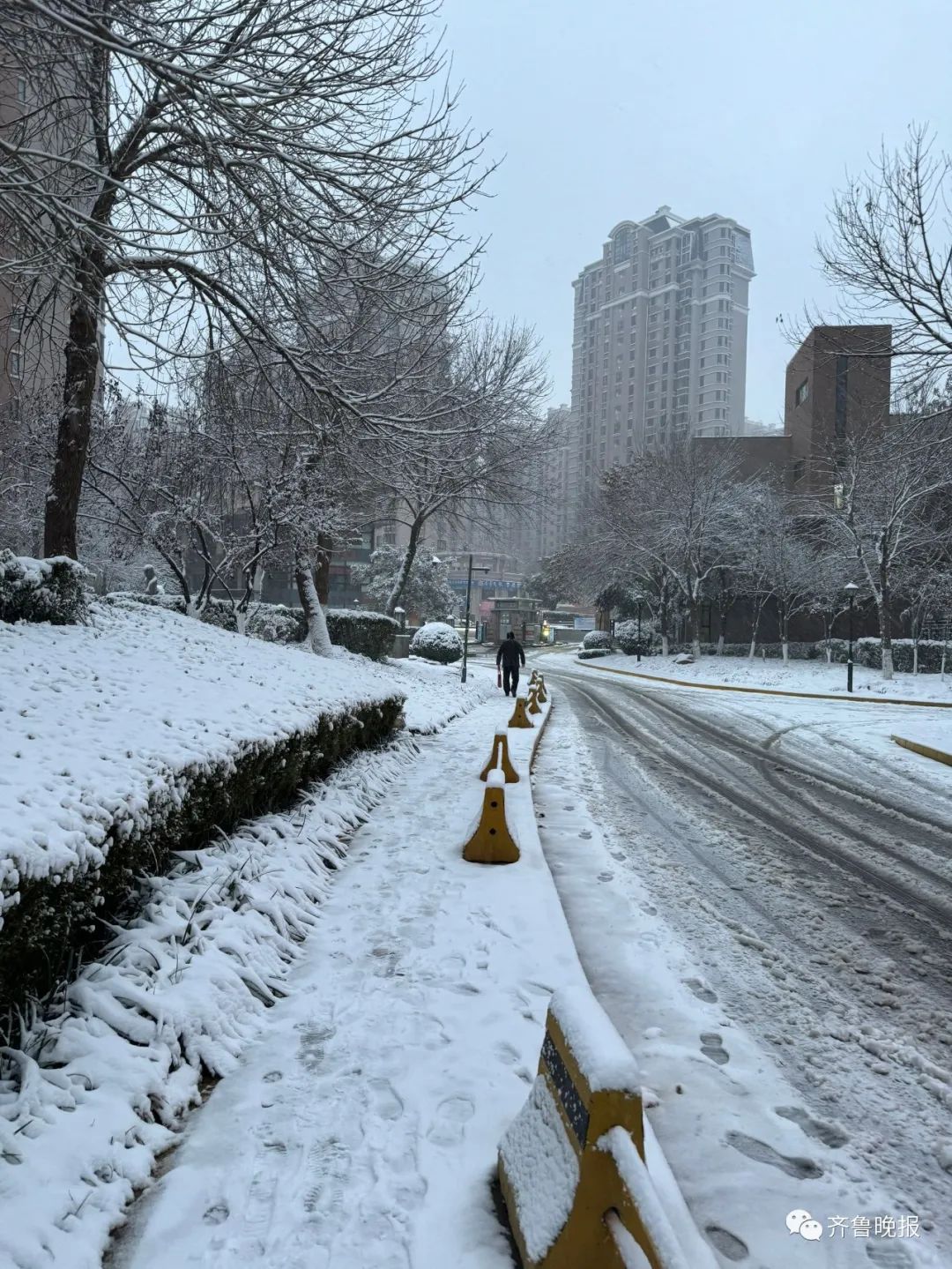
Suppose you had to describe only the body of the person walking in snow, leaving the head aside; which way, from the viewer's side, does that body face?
away from the camera

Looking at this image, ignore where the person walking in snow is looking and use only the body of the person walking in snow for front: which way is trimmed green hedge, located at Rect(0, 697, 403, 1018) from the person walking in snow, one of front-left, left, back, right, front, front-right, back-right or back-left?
back

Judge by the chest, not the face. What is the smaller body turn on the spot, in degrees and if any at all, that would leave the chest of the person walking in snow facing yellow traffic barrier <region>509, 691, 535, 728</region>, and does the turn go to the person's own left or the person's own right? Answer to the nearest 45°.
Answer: approximately 180°

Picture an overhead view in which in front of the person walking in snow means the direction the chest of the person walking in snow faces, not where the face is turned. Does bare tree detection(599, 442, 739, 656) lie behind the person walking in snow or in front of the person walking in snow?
in front

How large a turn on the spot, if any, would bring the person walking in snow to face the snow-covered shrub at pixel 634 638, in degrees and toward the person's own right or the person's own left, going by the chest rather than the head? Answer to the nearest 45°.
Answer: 0° — they already face it

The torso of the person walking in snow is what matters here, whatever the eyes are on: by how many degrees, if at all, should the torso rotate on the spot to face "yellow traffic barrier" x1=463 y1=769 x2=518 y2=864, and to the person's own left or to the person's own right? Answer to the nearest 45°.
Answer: approximately 180°

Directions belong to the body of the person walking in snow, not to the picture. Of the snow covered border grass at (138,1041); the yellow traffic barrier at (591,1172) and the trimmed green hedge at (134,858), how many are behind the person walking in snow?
3

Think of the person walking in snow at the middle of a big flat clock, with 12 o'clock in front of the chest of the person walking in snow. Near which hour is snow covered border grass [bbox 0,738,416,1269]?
The snow covered border grass is roughly at 6 o'clock from the person walking in snow.

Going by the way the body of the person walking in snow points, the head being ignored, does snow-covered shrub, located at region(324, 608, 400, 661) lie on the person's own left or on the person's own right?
on the person's own left

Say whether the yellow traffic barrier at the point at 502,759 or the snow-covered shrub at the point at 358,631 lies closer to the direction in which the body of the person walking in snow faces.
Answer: the snow-covered shrub

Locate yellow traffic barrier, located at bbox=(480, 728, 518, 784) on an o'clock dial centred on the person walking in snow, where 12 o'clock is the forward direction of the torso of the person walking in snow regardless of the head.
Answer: The yellow traffic barrier is roughly at 6 o'clock from the person walking in snow.

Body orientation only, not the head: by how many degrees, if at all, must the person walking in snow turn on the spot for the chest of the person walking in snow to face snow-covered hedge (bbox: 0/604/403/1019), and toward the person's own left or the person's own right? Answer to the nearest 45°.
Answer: approximately 180°

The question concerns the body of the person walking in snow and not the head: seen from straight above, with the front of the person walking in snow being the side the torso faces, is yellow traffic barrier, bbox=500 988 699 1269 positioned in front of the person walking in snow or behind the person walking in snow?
behind
